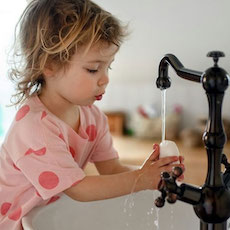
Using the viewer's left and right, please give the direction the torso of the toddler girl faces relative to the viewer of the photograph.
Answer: facing the viewer and to the right of the viewer

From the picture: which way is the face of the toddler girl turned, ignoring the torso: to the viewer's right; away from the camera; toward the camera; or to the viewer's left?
to the viewer's right
